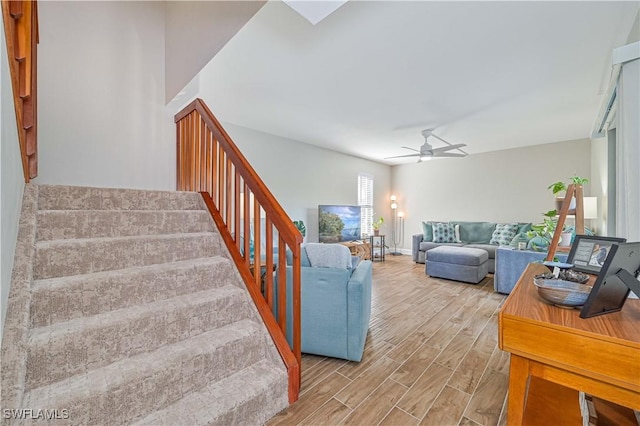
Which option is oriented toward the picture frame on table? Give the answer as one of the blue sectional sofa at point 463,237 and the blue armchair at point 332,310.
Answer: the blue sectional sofa

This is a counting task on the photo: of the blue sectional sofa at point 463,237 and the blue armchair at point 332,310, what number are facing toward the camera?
1

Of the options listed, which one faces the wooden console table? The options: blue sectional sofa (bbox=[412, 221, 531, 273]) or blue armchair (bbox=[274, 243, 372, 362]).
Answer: the blue sectional sofa

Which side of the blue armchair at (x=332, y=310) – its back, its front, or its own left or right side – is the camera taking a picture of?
back

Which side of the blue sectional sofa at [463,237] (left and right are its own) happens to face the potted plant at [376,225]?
right

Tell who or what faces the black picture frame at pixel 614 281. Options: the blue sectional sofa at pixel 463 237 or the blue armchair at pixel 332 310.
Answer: the blue sectional sofa

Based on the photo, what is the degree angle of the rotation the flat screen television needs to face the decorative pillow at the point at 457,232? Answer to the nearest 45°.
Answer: approximately 45° to its left

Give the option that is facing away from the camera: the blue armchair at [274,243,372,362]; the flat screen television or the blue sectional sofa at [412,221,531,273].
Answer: the blue armchair

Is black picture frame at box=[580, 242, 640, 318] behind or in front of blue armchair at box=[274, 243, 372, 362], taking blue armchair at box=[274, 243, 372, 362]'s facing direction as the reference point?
behind

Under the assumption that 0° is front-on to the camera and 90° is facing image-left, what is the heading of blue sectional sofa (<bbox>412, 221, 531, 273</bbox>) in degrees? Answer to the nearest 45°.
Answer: approximately 0°

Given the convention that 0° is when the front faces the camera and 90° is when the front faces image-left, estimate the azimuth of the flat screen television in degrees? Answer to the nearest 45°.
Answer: approximately 315°

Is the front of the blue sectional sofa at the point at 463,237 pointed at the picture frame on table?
yes
